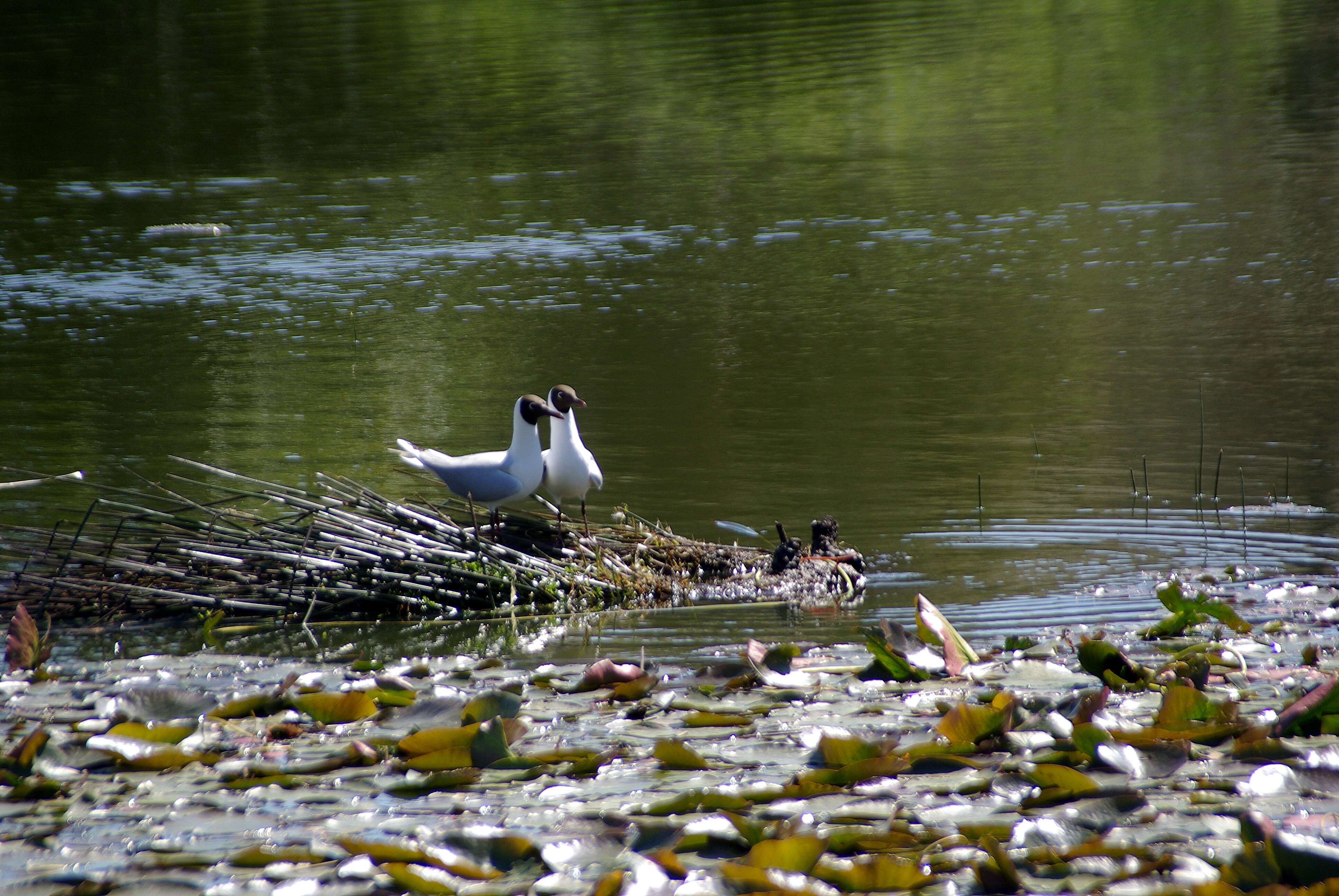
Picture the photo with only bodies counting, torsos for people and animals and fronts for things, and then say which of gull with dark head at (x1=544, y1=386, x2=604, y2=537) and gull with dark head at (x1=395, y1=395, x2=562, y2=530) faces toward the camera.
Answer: gull with dark head at (x1=544, y1=386, x2=604, y2=537)

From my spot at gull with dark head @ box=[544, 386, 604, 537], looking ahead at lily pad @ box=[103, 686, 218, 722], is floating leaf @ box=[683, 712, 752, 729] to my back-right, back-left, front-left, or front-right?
front-left

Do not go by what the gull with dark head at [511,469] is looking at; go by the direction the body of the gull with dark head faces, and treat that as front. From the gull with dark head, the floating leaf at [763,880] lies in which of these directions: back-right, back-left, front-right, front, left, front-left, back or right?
right

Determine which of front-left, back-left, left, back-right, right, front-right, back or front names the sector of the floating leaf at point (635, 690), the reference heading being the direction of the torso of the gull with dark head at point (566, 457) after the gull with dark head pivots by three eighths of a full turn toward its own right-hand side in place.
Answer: back-left

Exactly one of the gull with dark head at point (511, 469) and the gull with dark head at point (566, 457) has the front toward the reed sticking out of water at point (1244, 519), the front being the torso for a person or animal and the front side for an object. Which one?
the gull with dark head at point (511, 469)

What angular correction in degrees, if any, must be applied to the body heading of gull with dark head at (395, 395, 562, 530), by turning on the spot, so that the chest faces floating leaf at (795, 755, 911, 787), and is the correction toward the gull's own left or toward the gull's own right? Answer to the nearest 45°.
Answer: approximately 90° to the gull's own right

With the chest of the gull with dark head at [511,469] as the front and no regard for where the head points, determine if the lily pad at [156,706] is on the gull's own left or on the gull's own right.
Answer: on the gull's own right

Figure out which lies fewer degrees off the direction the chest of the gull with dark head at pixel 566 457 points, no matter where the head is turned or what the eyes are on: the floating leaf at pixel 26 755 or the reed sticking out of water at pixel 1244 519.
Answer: the floating leaf

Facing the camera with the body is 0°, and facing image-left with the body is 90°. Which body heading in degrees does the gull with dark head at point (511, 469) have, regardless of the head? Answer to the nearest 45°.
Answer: approximately 270°

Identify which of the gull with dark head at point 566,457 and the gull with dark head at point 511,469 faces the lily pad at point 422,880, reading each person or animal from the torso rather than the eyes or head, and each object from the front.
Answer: the gull with dark head at point 566,457

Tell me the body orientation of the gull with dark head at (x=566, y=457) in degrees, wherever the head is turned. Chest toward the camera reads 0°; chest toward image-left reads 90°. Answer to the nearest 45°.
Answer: approximately 0°

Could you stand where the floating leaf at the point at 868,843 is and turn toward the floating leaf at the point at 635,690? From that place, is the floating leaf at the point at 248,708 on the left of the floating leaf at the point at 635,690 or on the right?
left

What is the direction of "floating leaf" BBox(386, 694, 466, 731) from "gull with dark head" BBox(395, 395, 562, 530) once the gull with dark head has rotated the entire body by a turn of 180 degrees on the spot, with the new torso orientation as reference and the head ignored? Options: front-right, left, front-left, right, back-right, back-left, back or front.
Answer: left

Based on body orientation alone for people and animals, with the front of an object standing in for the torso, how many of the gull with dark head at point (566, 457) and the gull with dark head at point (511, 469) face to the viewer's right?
1

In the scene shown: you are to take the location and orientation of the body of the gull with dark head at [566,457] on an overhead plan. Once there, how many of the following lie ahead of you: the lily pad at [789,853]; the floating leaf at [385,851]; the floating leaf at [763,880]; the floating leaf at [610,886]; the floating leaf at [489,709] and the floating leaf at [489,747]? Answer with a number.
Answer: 6

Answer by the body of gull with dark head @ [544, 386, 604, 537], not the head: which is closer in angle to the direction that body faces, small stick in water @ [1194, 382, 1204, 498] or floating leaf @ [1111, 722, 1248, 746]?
the floating leaf
